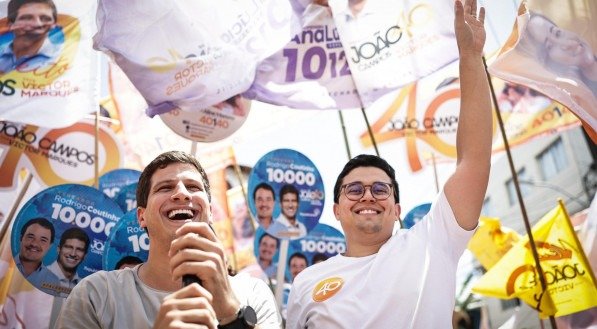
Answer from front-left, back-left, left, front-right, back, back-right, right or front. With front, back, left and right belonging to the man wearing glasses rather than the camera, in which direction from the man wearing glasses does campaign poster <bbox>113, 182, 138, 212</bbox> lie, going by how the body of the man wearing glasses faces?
back-right

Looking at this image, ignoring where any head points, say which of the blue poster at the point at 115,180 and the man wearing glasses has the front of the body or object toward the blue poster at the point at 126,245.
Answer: the blue poster at the point at 115,180

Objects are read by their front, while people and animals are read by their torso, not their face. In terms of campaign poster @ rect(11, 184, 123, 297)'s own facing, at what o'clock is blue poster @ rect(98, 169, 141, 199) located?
The blue poster is roughly at 7 o'clock from the campaign poster.

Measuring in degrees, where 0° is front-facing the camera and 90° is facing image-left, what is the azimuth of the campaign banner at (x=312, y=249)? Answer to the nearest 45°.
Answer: approximately 0°

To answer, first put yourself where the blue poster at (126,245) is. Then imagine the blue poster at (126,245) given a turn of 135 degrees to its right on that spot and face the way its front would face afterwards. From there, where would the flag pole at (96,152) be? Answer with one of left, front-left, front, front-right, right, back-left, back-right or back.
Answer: front-right

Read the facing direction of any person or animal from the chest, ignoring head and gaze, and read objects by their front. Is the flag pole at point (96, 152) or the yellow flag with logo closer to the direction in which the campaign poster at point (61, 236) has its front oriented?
the yellow flag with logo

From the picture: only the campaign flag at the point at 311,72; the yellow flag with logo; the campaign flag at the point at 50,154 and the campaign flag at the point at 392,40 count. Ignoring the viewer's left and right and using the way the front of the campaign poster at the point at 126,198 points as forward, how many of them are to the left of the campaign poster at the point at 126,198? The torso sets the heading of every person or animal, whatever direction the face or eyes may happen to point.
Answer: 3
